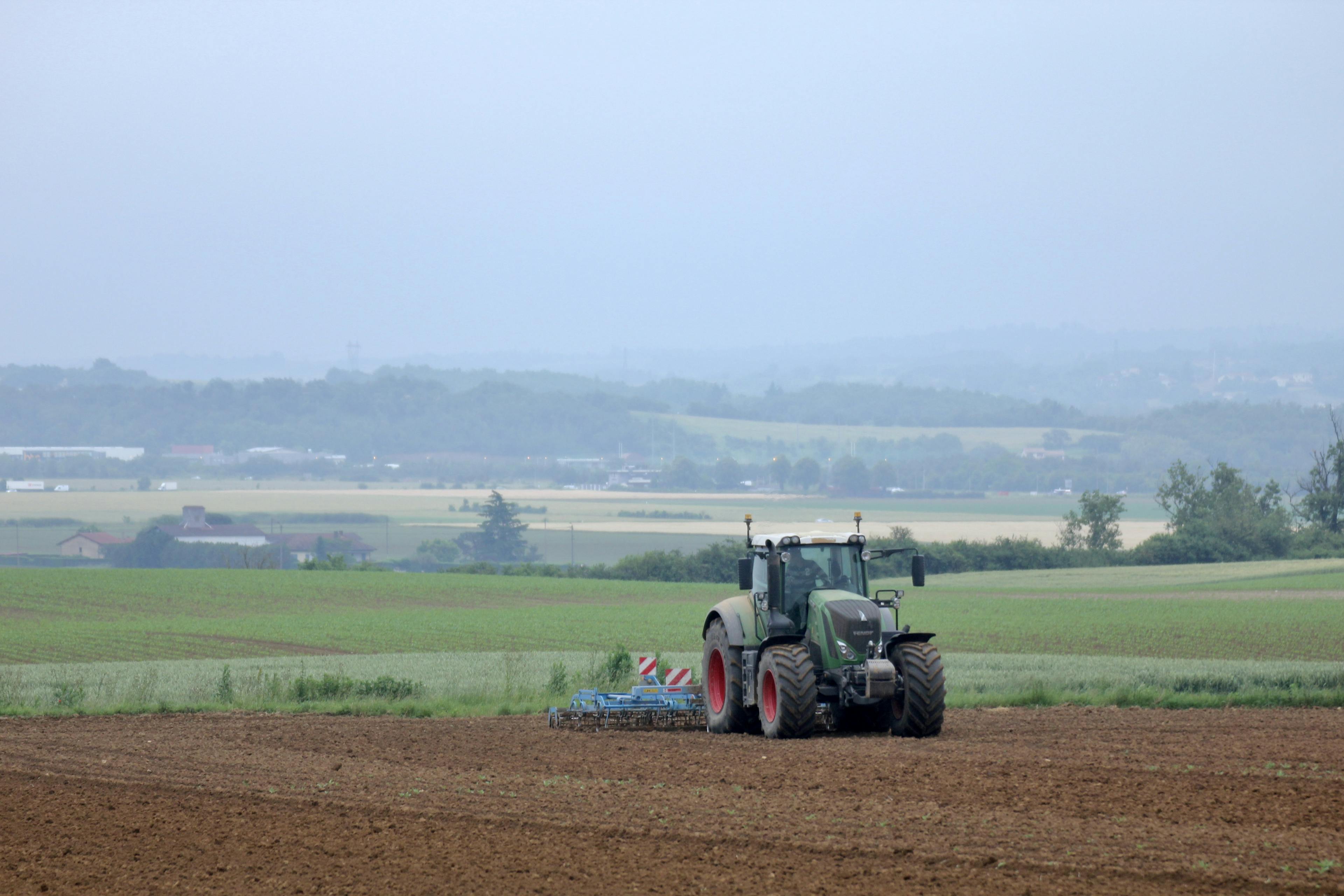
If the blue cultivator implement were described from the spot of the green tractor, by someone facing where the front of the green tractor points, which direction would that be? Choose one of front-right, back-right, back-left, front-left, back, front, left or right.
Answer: back

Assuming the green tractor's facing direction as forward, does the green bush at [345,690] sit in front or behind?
behind

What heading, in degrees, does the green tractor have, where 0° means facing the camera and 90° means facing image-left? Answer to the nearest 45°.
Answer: approximately 315°
